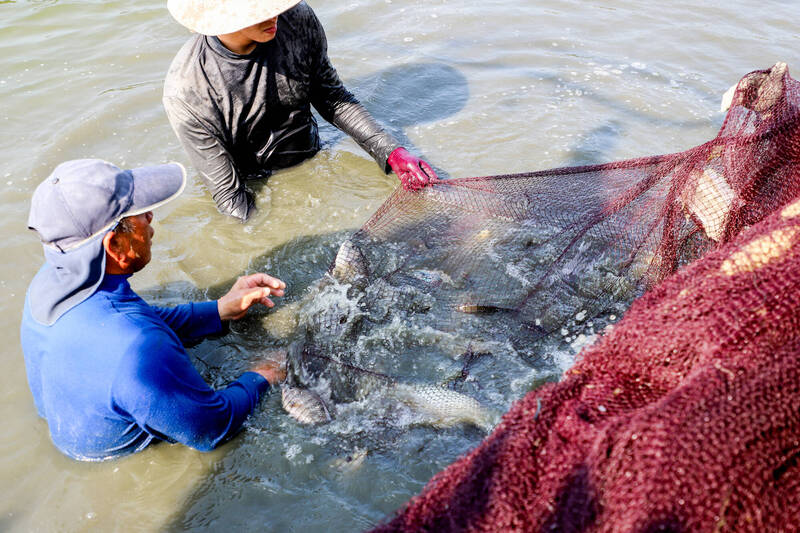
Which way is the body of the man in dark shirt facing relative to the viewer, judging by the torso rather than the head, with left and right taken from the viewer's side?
facing the viewer and to the right of the viewer

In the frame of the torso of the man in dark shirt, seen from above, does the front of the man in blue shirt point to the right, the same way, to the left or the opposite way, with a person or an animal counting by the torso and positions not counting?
to the left

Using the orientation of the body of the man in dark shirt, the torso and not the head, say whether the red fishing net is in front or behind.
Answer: in front

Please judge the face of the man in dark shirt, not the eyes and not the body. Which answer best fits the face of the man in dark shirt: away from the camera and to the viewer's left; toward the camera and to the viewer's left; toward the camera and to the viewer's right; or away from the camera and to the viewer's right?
toward the camera and to the viewer's right

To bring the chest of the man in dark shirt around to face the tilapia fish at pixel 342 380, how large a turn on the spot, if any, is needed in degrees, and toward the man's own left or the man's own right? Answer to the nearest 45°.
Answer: approximately 45° to the man's own right

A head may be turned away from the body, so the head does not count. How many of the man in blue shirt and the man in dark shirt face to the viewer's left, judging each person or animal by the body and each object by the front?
0

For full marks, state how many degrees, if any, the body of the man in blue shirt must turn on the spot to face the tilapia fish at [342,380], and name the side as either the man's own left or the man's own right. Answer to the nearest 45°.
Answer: approximately 45° to the man's own right

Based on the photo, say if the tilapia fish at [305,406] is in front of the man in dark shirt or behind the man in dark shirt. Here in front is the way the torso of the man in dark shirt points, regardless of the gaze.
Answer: in front

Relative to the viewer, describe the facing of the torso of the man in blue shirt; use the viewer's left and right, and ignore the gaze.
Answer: facing away from the viewer and to the right of the viewer

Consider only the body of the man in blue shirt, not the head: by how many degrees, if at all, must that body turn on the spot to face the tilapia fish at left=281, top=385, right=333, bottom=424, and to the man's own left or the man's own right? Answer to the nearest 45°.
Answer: approximately 45° to the man's own right
